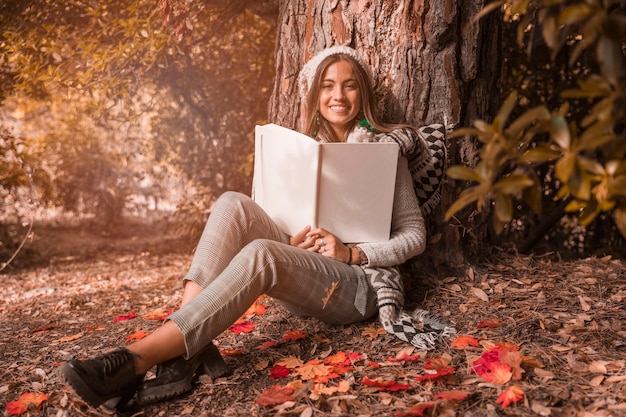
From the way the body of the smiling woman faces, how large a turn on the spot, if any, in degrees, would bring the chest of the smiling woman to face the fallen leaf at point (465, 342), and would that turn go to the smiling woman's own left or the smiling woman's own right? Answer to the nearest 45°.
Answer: approximately 135° to the smiling woman's own left

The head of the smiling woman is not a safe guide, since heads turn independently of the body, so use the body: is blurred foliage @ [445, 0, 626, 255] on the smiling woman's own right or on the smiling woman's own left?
on the smiling woman's own left

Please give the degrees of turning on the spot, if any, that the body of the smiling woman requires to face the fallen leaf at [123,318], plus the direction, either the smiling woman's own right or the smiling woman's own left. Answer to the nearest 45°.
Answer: approximately 90° to the smiling woman's own right

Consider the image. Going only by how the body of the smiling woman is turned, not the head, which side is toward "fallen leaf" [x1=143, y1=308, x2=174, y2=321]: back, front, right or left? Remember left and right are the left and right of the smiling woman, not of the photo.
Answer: right

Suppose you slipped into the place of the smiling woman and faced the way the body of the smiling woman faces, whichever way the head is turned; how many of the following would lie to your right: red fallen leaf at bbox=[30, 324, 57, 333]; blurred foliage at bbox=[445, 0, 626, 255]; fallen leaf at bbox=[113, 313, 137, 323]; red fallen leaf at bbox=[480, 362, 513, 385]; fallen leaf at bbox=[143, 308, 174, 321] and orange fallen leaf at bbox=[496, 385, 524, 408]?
3

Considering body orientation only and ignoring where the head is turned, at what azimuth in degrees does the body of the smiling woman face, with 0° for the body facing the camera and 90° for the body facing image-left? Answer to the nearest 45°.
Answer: approximately 45°

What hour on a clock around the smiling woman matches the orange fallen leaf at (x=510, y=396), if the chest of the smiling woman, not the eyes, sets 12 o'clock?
The orange fallen leaf is roughly at 9 o'clock from the smiling woman.

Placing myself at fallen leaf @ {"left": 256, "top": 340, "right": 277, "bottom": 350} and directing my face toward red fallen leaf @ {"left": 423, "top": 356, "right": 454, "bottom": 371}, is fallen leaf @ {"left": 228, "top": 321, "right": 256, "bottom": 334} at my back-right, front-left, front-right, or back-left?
back-left

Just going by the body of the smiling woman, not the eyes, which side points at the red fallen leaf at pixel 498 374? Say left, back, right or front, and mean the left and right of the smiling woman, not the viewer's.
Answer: left
